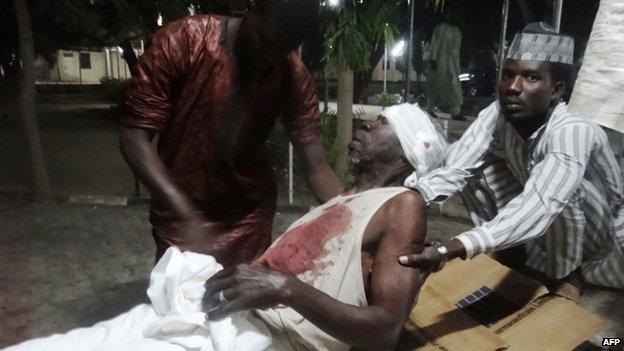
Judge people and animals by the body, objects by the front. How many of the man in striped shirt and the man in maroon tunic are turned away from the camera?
0

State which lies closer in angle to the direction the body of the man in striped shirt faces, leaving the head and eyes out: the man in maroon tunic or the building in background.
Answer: the man in maroon tunic

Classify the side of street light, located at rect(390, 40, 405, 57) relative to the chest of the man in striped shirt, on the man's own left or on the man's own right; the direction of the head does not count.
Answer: on the man's own right

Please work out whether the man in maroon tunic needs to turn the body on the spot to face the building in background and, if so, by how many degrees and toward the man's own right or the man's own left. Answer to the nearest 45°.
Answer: approximately 135° to the man's own left

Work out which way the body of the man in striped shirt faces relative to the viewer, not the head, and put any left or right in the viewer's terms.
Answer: facing the viewer and to the left of the viewer

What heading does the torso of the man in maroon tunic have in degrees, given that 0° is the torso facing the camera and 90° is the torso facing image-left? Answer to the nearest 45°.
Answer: approximately 315°

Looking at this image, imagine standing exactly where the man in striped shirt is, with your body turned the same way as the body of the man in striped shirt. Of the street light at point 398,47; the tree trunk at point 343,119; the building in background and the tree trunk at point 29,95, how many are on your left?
0

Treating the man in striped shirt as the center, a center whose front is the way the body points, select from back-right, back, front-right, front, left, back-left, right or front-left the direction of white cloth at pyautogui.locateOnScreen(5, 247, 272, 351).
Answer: front

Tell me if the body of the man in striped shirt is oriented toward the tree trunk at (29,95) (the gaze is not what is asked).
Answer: no

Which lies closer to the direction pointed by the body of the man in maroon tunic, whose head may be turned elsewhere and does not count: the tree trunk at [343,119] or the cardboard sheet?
the cardboard sheet

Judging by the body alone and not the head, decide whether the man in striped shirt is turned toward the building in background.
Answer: no

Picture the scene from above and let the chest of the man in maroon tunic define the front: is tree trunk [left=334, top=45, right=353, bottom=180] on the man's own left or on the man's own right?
on the man's own left

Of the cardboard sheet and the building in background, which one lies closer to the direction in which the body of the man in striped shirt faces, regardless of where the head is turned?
the cardboard sheet

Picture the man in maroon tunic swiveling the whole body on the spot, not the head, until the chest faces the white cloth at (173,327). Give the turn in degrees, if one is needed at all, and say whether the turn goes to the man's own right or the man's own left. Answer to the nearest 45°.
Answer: approximately 45° to the man's own right

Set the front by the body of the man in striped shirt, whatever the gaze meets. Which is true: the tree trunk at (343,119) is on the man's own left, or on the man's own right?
on the man's own right

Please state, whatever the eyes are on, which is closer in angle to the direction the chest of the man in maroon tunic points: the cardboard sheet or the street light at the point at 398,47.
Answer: the cardboard sheet
